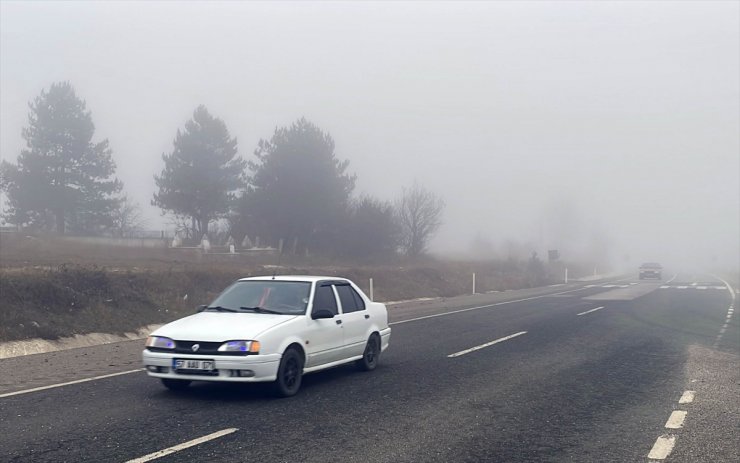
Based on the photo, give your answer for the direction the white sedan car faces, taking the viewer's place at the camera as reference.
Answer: facing the viewer and to the left of the viewer
